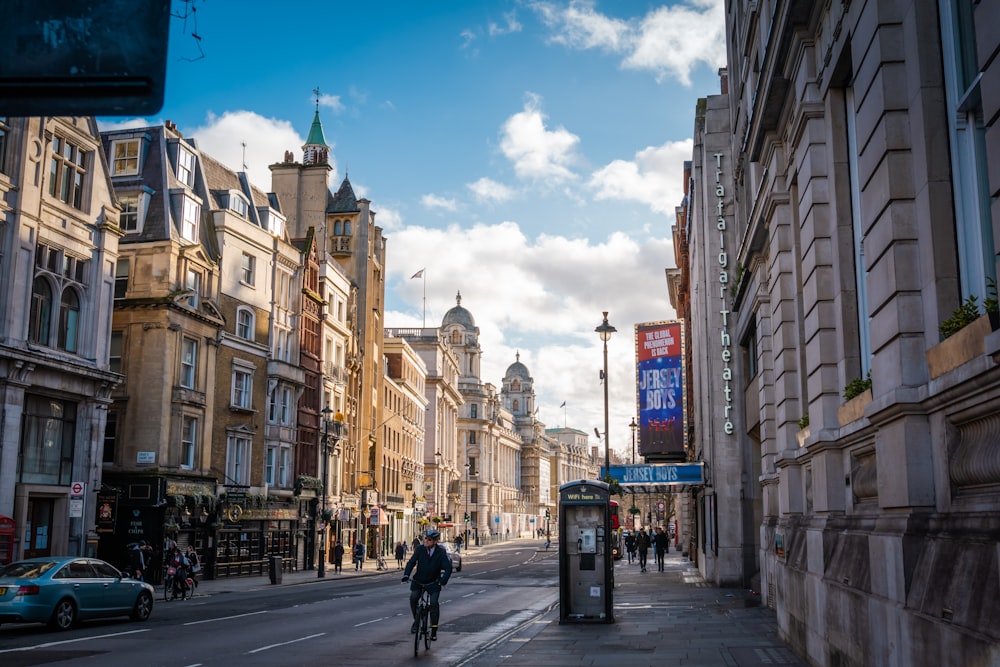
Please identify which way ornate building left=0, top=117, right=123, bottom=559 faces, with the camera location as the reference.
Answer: facing the viewer and to the right of the viewer

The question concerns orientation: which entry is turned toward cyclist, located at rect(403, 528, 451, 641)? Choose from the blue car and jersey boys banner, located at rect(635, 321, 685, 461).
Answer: the jersey boys banner

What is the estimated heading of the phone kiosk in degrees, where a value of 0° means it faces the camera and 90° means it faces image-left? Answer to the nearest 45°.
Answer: approximately 0°

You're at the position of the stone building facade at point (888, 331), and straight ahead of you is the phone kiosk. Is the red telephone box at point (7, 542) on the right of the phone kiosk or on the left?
left

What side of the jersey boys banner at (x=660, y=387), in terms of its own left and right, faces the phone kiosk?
front

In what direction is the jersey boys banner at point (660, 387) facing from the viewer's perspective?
toward the camera

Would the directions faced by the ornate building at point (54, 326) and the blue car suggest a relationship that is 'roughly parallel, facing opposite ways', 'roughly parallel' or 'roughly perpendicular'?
roughly perpendicular

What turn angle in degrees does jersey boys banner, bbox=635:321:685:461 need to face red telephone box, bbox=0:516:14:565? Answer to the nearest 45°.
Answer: approximately 45° to its right

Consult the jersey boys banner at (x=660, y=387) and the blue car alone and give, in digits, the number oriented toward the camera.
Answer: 1

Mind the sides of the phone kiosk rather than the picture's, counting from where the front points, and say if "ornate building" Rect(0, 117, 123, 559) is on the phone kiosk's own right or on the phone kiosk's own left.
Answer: on the phone kiosk's own right

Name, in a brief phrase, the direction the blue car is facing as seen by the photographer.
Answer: facing away from the viewer and to the right of the viewer

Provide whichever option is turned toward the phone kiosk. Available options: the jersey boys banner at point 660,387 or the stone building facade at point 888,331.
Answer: the jersey boys banner

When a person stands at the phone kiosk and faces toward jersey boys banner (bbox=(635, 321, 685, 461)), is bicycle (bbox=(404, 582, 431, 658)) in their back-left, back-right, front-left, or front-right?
back-left

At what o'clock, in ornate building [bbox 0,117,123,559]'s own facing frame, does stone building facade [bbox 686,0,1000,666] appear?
The stone building facade is roughly at 1 o'clock from the ornate building.

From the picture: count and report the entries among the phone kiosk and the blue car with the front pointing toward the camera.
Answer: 1
